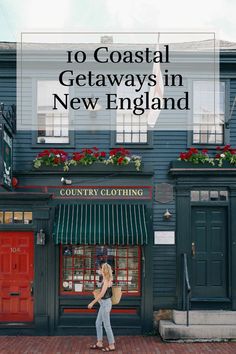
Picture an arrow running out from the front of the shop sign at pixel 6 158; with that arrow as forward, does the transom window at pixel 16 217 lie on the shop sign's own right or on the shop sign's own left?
on the shop sign's own left

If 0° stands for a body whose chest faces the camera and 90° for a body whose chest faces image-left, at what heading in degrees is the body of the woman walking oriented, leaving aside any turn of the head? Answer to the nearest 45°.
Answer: approximately 90°

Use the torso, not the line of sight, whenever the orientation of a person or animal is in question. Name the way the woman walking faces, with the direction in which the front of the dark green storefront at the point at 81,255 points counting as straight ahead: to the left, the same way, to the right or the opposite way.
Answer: to the right

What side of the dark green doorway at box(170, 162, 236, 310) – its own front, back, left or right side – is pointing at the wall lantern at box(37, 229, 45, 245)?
right

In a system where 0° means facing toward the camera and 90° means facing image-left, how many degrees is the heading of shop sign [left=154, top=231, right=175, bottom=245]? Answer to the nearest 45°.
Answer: approximately 0°

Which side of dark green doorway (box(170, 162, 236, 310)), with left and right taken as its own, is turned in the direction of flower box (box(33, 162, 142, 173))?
right

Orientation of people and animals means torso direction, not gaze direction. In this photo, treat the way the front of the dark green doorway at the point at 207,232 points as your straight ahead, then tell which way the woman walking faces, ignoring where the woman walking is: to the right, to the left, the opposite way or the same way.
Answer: to the right

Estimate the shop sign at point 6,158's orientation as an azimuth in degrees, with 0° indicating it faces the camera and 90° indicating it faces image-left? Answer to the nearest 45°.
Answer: approximately 315°
